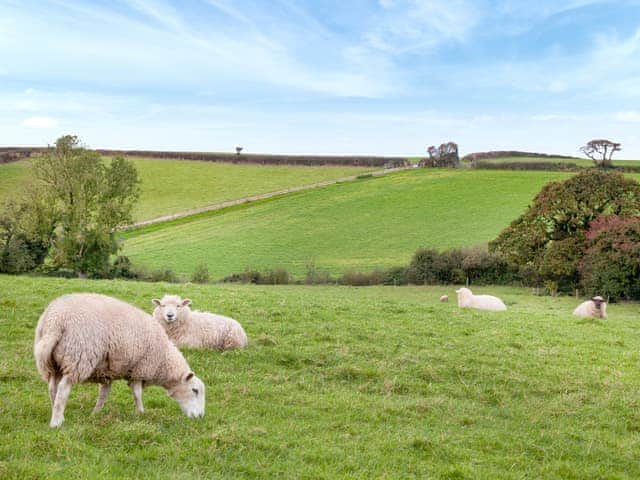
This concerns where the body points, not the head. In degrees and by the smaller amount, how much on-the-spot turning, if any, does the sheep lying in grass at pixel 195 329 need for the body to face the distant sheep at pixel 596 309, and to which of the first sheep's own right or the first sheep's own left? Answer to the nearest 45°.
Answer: approximately 135° to the first sheep's own right

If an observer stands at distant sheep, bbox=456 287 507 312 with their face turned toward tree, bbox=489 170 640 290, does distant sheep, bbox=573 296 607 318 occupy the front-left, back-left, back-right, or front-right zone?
front-right

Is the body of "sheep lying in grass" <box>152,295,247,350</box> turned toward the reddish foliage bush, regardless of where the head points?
no

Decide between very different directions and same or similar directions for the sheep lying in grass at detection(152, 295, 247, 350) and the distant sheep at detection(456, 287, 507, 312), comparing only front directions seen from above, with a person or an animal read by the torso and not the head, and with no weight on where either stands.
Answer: same or similar directions

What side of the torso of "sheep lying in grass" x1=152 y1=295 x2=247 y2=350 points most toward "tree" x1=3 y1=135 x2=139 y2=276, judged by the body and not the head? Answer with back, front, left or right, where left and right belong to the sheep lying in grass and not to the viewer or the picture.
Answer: right

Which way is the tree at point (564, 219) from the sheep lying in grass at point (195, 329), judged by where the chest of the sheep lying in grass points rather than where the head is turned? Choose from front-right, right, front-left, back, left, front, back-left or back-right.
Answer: back-right

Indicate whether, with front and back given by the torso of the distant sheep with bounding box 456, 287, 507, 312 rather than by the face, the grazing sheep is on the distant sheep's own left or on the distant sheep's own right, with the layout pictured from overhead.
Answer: on the distant sheep's own left

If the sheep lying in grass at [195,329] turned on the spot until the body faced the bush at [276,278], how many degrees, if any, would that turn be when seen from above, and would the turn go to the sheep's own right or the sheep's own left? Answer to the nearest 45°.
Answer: approximately 90° to the sheep's own right

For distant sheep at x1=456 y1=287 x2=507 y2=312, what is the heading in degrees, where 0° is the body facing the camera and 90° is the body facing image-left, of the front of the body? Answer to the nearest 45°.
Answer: approximately 90°

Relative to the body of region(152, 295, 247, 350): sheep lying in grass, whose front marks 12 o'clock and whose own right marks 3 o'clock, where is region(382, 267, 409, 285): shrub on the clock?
The shrub is roughly at 4 o'clock from the sheep lying in grass.

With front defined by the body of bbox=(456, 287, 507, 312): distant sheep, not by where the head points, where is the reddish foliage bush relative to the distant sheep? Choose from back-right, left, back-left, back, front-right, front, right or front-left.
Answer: back-right

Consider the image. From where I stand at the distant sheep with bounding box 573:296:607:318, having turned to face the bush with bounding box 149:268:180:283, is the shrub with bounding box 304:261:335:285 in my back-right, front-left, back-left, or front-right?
front-right

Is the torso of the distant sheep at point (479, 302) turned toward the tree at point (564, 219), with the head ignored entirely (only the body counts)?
no

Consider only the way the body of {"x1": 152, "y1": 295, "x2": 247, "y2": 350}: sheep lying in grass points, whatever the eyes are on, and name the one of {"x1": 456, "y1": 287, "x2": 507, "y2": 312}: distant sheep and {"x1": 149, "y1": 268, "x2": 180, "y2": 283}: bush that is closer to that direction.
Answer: the bush

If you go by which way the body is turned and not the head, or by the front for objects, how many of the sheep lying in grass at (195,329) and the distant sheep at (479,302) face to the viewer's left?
2

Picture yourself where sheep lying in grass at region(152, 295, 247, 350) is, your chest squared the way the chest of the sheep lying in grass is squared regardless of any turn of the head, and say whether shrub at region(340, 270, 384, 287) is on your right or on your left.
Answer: on your right

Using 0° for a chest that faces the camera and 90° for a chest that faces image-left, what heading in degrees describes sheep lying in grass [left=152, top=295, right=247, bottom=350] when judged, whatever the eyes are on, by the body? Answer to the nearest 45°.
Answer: approximately 90°

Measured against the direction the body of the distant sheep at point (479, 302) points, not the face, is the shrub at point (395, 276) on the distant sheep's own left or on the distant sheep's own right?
on the distant sheep's own right
